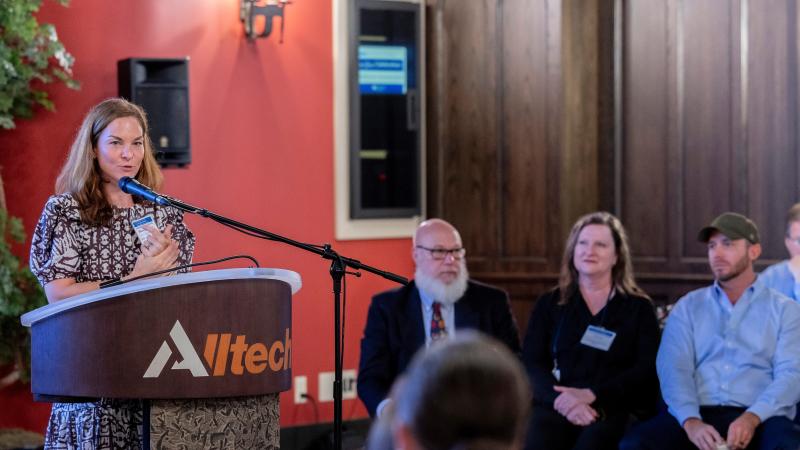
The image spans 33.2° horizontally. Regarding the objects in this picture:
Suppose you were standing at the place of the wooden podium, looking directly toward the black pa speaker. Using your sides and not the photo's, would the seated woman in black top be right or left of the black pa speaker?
right

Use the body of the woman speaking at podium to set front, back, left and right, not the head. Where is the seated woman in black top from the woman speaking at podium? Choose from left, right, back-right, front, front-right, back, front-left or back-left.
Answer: left

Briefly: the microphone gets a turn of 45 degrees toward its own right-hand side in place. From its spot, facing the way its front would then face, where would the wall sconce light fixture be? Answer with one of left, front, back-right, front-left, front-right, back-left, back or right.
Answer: front-right

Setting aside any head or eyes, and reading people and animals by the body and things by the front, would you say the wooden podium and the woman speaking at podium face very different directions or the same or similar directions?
same or similar directions

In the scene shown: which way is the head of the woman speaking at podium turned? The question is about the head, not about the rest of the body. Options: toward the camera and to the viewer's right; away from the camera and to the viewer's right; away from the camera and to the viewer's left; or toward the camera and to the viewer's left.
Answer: toward the camera and to the viewer's right

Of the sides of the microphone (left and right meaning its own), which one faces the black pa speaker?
right

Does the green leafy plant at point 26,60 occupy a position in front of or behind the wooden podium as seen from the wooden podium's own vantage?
behind

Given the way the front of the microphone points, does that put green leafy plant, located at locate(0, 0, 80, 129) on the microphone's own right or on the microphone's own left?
on the microphone's own right

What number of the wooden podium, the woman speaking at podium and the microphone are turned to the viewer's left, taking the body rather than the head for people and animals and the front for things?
1

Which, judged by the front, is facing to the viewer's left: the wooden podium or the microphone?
the microphone

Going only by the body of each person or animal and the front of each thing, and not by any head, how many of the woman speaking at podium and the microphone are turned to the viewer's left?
1

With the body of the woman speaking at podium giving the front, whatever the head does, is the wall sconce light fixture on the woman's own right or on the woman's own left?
on the woman's own left

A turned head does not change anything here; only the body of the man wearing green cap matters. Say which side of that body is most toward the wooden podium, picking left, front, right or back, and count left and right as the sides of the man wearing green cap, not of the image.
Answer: front

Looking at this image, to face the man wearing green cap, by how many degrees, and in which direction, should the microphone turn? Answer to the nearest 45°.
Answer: approximately 135° to its right

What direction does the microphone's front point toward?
to the viewer's left

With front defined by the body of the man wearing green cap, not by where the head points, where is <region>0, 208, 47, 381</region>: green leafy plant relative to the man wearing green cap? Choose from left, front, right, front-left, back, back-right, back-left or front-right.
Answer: front-right
